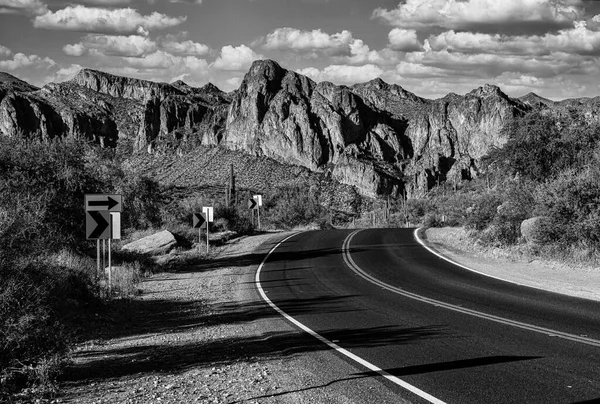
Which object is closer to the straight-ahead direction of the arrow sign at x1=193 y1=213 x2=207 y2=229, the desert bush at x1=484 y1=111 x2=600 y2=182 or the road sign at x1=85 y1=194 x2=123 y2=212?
the road sign

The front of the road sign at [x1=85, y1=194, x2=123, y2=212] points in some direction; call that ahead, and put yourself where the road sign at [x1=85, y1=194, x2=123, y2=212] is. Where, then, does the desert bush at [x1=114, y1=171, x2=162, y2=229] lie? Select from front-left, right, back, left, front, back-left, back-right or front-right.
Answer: back

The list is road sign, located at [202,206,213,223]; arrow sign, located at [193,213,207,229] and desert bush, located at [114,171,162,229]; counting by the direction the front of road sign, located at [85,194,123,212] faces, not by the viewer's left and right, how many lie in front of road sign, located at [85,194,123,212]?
0

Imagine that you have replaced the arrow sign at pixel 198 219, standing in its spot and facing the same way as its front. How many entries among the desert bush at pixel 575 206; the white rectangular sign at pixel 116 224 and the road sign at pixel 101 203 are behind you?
0

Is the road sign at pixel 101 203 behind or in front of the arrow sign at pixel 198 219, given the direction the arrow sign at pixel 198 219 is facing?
in front

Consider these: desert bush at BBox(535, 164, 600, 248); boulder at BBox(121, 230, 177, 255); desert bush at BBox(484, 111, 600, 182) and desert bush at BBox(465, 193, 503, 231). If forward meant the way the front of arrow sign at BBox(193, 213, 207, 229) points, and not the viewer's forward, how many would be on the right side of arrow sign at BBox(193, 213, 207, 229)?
1

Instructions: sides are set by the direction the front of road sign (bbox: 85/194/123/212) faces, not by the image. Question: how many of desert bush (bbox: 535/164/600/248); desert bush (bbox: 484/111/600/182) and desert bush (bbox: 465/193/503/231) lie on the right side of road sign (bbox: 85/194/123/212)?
0

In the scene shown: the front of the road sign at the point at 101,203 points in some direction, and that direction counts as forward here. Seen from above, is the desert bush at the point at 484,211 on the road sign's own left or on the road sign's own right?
on the road sign's own left

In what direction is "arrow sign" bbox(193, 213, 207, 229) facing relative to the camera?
toward the camera

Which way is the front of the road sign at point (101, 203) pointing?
toward the camera

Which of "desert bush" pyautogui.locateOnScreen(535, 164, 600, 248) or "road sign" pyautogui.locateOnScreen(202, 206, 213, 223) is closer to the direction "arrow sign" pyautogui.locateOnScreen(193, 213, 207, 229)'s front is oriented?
the desert bush

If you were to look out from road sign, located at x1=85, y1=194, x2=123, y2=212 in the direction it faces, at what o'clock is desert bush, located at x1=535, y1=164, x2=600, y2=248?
The desert bush is roughly at 9 o'clock from the road sign.

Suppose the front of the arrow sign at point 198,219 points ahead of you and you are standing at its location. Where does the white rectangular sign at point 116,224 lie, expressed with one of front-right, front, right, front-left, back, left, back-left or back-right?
front

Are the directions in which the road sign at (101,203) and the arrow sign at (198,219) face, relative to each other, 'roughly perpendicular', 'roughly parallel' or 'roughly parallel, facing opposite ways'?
roughly parallel

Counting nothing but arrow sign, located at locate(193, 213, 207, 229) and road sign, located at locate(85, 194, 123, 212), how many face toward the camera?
2

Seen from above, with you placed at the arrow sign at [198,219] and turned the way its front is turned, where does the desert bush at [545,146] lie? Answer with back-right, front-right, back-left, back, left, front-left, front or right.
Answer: left
